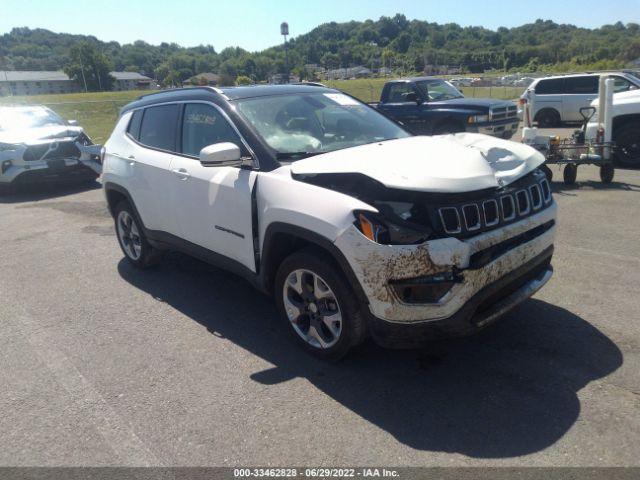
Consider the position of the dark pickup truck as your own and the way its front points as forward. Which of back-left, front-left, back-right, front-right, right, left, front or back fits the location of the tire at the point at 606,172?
front

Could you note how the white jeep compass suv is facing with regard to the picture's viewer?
facing the viewer and to the right of the viewer

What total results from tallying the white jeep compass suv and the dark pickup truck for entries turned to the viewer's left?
0

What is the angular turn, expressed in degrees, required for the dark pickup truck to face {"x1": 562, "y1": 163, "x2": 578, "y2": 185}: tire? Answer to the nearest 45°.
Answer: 0° — it already faces it

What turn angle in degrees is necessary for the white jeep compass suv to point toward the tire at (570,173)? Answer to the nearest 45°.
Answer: approximately 90° to its left

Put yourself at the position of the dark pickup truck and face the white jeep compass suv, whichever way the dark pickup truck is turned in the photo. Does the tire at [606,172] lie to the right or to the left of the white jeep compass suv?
left

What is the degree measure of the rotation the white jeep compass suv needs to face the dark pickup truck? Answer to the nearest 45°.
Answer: approximately 135° to its left

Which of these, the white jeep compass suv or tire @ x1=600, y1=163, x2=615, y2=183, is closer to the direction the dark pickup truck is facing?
the tire

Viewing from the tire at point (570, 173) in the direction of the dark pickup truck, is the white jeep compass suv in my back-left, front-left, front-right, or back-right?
back-left

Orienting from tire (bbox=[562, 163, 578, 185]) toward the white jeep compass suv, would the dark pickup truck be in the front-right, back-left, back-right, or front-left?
back-right
